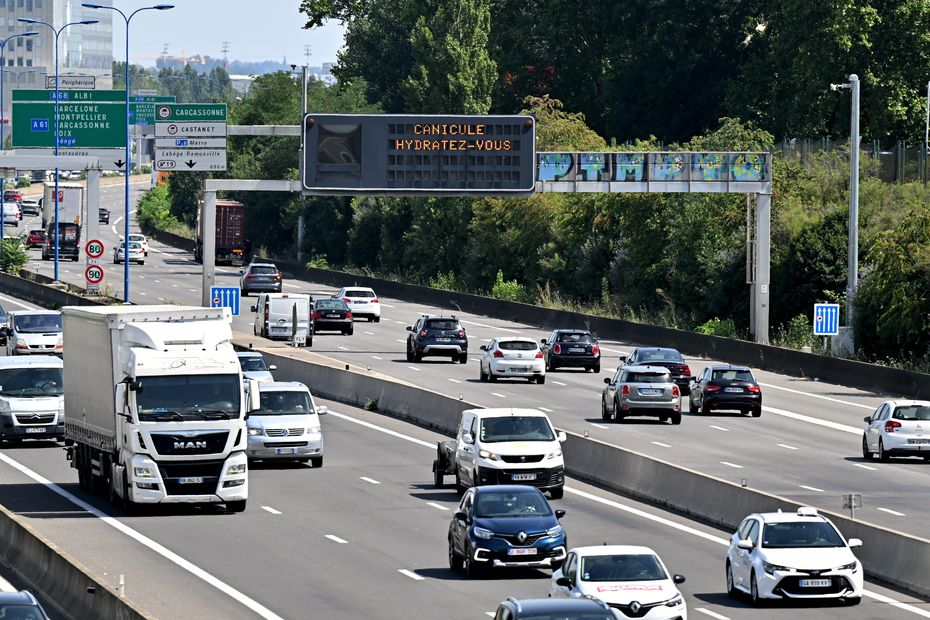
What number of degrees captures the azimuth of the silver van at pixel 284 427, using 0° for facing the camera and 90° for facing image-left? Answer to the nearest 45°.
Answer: approximately 0°

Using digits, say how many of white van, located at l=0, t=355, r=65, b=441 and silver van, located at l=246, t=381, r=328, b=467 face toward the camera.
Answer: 2

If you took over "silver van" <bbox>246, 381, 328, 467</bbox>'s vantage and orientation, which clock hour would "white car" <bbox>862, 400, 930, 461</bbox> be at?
"white car" <bbox>862, 400, 930, 461</bbox> is roughly at 9 o'clock from "silver van" <bbox>246, 381, 328, 467</bbox>.

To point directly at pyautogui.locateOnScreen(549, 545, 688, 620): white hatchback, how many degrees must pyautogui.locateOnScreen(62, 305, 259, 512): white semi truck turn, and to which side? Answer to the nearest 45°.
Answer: approximately 45° to its left

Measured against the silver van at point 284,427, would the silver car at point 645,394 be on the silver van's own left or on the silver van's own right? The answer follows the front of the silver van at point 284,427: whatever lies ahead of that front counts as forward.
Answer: on the silver van's own left

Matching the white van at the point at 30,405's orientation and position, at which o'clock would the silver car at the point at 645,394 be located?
The silver car is roughly at 9 o'clock from the white van.

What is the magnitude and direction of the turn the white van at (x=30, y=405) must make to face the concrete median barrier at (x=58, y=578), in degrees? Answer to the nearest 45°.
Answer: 0° — it already faces it

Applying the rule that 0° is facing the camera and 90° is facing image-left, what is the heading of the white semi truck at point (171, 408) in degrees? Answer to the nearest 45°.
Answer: approximately 0°
